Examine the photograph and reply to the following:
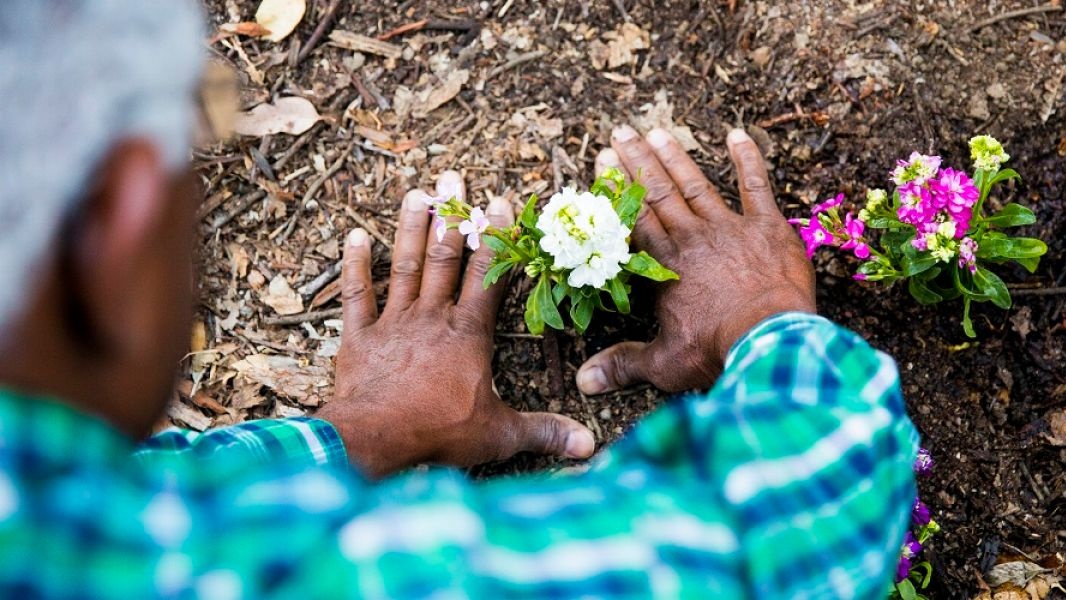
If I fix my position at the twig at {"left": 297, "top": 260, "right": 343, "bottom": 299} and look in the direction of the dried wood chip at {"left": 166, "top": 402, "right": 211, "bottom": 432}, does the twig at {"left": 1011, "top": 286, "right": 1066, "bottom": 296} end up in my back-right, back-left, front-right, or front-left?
back-left

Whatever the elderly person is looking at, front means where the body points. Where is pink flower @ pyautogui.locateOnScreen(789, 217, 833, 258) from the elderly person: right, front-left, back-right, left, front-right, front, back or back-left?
front

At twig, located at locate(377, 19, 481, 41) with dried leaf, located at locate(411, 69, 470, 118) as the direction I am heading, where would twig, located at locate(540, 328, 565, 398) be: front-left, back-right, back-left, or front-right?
front-left

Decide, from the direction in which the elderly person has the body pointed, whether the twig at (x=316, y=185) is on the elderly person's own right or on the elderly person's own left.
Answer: on the elderly person's own left

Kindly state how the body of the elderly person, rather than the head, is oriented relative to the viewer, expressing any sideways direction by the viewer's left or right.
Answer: facing away from the viewer and to the right of the viewer

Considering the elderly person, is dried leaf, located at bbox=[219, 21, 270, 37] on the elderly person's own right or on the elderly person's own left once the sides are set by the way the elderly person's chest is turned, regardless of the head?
on the elderly person's own left

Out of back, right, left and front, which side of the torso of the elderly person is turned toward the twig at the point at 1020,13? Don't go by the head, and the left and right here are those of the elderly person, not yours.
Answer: front

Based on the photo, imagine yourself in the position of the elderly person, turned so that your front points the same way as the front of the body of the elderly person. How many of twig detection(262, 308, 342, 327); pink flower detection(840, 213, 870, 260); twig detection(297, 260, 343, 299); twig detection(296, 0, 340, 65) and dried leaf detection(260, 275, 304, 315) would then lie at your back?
0

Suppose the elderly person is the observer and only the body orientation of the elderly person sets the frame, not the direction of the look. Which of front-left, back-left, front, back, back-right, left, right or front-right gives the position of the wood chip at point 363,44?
front-left

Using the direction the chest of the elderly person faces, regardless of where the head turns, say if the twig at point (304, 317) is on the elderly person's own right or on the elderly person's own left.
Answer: on the elderly person's own left

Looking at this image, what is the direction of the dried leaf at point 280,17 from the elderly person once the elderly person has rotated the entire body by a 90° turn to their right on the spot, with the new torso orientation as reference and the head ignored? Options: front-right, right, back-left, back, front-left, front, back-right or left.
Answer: back-left

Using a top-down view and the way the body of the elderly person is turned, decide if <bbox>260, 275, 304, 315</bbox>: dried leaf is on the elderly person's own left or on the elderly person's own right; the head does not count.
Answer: on the elderly person's own left
